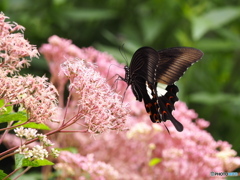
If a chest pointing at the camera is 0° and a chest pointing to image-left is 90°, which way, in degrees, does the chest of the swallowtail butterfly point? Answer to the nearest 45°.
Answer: approximately 90°

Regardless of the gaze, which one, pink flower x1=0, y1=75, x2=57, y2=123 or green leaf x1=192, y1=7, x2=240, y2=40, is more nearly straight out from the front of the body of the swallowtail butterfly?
the pink flower

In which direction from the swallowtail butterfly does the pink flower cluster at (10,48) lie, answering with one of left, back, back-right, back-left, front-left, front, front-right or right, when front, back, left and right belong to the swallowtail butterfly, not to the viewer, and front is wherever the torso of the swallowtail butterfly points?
front-left

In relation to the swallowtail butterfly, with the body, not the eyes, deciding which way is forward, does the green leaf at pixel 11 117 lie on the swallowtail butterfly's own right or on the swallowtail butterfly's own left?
on the swallowtail butterfly's own left

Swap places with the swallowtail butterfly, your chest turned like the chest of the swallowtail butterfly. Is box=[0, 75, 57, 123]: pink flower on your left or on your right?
on your left

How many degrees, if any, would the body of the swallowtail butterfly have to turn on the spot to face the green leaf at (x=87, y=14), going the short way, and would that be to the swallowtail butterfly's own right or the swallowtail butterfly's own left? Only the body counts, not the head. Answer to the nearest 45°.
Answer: approximately 45° to the swallowtail butterfly's own right
